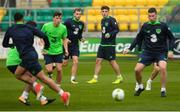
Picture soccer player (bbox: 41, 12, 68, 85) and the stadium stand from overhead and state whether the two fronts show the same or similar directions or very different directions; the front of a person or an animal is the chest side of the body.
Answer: same or similar directions

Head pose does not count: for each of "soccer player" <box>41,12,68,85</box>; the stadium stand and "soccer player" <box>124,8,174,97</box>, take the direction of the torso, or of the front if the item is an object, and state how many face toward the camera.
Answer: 3

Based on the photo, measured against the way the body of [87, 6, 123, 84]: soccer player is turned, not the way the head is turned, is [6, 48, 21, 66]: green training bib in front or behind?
in front

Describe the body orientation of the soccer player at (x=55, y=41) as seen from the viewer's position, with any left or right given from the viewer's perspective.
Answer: facing the viewer

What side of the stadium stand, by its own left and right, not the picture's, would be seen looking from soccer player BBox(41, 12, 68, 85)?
front

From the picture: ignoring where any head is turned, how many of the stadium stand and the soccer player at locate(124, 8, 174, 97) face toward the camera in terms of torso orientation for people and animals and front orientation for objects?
2

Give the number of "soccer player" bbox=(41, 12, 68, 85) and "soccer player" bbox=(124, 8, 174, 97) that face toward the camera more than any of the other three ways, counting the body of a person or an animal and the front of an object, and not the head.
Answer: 2

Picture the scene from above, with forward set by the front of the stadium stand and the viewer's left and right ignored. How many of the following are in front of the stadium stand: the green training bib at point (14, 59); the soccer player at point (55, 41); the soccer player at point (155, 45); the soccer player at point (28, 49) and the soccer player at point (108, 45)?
5

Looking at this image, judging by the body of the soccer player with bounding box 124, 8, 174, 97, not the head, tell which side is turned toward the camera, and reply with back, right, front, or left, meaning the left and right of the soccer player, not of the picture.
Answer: front

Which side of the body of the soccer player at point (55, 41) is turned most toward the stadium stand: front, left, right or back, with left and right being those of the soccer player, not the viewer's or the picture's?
back

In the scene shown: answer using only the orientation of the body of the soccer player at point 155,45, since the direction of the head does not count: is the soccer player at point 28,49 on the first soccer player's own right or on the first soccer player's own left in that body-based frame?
on the first soccer player's own right

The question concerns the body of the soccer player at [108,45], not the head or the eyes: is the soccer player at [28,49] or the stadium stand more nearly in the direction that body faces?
the soccer player
